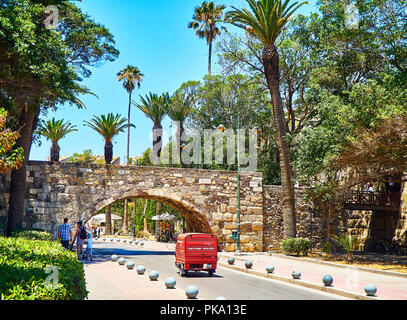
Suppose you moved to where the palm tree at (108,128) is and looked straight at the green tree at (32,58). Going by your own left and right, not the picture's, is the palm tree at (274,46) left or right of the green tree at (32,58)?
left

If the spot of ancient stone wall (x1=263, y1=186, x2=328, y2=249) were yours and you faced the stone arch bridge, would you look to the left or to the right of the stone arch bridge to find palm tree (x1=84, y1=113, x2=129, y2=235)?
right

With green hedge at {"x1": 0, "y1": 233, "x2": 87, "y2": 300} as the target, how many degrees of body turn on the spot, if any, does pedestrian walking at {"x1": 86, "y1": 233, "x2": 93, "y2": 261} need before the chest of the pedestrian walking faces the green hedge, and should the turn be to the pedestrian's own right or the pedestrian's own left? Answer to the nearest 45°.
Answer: approximately 180°

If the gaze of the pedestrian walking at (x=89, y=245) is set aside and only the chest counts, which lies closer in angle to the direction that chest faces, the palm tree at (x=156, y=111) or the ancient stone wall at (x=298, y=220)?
the palm tree

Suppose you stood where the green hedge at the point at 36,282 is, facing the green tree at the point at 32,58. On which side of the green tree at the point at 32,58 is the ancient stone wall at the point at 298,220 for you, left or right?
right

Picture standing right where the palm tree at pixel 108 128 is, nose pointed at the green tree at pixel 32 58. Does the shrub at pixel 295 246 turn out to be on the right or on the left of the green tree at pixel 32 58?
left

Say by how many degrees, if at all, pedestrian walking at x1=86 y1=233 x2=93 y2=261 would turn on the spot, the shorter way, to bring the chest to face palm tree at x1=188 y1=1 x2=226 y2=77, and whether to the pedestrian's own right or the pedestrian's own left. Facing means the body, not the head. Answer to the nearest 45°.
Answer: approximately 45° to the pedestrian's own right

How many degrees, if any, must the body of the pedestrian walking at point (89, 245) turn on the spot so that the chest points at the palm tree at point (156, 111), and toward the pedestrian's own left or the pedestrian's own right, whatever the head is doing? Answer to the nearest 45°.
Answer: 0° — they already face it

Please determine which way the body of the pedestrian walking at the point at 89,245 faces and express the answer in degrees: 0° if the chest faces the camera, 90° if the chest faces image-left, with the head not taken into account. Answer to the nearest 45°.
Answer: approximately 180°

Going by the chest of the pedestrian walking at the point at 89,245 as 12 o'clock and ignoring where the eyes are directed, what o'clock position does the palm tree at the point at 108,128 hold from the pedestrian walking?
The palm tree is roughly at 12 o'clock from the pedestrian walking.
